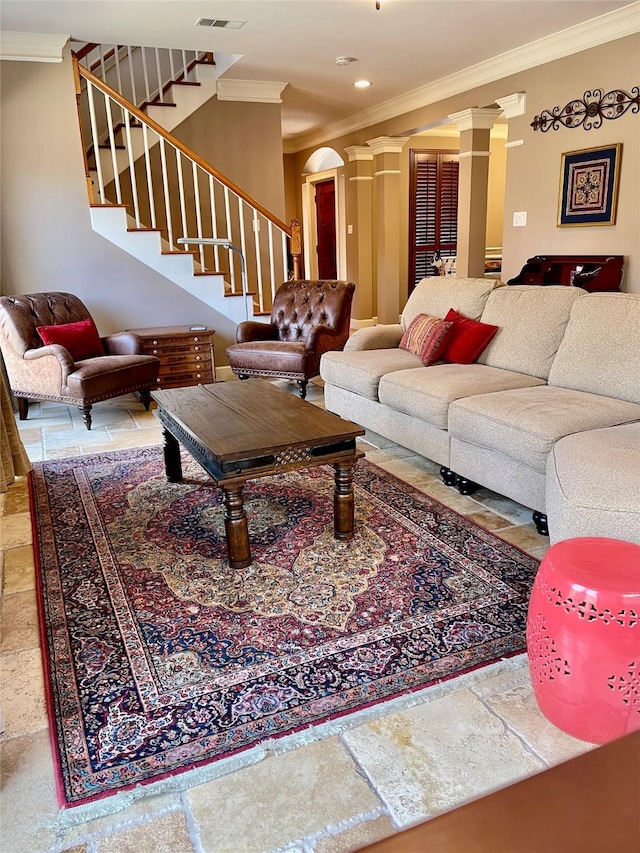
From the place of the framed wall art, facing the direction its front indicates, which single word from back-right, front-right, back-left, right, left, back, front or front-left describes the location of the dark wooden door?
right

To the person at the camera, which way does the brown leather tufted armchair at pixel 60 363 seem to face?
facing the viewer and to the right of the viewer

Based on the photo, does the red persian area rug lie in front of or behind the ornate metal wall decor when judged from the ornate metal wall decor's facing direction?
in front

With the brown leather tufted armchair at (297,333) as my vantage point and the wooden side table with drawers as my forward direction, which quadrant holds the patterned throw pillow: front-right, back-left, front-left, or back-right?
back-left

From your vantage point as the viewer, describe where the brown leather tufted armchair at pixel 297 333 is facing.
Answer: facing the viewer and to the left of the viewer

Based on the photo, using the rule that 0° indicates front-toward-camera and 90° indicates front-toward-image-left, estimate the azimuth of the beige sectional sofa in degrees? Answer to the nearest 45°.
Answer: approximately 45°

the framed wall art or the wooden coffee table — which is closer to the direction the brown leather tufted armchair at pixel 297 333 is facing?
the wooden coffee table

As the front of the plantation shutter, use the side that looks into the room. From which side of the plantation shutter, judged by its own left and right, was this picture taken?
front

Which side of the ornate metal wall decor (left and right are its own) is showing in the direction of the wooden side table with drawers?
front

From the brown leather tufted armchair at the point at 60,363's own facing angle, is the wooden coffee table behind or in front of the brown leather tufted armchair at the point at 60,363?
in front

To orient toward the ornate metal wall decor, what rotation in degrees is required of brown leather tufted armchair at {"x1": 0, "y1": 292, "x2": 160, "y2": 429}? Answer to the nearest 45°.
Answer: approximately 45° to its left

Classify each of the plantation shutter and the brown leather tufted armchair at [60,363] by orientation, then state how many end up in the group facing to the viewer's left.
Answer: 0

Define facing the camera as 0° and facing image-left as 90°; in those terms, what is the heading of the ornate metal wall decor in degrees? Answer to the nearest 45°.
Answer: approximately 45°

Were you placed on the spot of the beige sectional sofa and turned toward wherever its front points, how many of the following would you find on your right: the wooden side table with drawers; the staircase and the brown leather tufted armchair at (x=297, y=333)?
3

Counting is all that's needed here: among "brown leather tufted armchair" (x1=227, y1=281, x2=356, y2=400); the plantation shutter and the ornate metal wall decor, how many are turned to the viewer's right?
0

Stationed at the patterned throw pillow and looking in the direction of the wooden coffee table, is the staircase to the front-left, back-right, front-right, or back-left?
back-right

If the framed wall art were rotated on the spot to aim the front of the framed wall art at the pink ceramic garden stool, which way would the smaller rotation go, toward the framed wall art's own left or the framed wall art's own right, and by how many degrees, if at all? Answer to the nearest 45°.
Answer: approximately 45° to the framed wall art's own left
